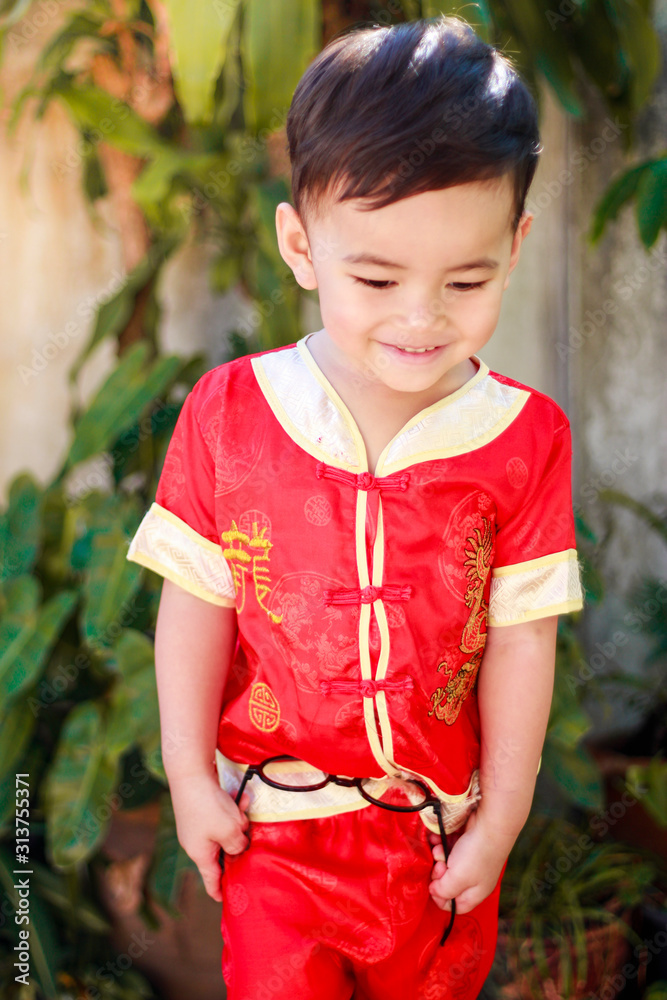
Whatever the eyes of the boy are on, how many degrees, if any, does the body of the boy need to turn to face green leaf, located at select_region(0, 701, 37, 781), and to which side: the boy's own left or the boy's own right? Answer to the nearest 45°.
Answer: approximately 135° to the boy's own right

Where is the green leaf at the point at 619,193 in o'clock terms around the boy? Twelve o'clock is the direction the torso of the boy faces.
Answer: The green leaf is roughly at 7 o'clock from the boy.

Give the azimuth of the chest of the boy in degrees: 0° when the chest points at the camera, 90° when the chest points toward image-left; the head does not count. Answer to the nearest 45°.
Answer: approximately 0°
